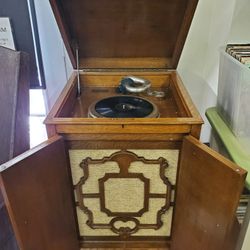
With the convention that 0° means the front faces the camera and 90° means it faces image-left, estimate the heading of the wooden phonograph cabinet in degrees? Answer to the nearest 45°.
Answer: approximately 0°
